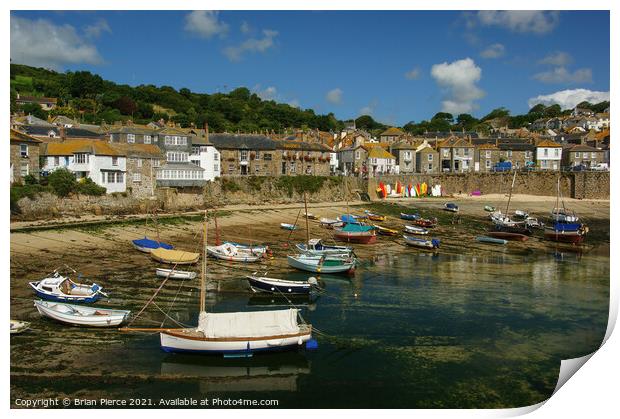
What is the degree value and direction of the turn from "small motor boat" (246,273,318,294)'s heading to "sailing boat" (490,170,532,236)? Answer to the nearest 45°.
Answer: approximately 135° to its right

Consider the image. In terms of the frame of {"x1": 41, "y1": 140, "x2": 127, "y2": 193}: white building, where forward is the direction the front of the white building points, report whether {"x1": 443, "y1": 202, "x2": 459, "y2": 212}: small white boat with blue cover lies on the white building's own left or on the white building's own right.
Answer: on the white building's own left

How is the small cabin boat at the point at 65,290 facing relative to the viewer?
to the viewer's left

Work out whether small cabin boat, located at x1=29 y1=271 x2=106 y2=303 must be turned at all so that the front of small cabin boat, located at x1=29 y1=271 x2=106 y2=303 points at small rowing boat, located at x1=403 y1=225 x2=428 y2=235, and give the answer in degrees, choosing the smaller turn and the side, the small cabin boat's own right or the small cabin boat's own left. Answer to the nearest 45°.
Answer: approximately 135° to the small cabin boat's own right

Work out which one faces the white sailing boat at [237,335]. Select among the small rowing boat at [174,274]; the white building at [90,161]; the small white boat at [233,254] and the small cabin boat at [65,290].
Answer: the white building

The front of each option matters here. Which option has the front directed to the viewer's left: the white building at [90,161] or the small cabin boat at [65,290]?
the small cabin boat

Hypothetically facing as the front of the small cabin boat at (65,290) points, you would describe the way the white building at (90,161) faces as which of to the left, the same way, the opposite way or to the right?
to the left

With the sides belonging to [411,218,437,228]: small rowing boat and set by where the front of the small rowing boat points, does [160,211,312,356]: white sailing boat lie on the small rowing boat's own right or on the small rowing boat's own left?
on the small rowing boat's own left

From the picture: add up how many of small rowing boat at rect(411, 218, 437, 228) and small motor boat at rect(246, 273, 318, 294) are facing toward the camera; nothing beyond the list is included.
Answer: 0
